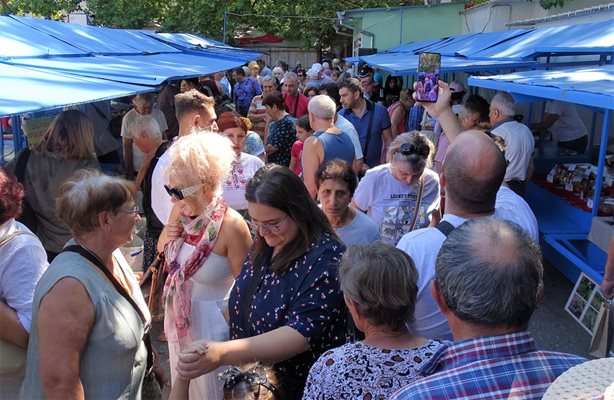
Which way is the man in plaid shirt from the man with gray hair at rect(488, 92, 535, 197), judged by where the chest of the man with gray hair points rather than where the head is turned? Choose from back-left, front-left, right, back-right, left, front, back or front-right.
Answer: back-left

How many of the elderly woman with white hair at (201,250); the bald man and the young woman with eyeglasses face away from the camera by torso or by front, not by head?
1

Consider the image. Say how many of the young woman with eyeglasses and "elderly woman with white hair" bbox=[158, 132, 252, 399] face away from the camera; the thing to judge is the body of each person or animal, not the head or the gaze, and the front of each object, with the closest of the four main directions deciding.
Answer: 0

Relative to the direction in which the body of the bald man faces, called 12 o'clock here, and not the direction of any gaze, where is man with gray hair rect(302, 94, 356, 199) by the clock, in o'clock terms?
The man with gray hair is roughly at 11 o'clock from the bald man.

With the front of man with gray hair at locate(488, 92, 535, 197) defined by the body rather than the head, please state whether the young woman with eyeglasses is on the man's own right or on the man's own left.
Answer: on the man's own left

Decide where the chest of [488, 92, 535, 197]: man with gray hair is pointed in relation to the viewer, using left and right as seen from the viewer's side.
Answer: facing away from the viewer and to the left of the viewer

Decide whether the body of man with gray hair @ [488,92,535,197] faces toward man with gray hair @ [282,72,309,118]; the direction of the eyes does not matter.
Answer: yes

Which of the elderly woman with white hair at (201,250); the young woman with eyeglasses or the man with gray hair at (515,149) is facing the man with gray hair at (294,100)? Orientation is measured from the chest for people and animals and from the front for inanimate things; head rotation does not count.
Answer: the man with gray hair at (515,149)

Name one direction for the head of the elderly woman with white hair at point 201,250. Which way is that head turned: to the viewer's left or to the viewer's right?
to the viewer's left

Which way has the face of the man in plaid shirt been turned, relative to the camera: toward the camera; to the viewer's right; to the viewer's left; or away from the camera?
away from the camera

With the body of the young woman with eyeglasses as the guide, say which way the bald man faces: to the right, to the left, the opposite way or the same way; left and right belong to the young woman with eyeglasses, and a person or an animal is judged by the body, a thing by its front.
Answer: the opposite way

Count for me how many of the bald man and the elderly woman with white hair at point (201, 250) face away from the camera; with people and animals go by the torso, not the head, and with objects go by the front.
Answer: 1

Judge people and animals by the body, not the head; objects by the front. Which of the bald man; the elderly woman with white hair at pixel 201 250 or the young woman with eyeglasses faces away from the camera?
the bald man

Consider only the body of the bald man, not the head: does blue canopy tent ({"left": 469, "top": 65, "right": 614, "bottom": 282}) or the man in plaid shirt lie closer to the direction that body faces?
the blue canopy tent

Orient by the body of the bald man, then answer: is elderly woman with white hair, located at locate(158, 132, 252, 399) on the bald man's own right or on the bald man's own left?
on the bald man's own left

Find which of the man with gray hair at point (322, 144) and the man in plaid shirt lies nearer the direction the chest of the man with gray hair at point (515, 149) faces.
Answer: the man with gray hair

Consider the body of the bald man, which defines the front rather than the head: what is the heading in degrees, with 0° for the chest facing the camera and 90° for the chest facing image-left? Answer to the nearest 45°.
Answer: approximately 180°

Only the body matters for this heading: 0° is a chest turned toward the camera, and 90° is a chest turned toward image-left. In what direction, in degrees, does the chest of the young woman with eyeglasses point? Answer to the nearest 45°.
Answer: approximately 45°

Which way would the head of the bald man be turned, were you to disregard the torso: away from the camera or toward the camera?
away from the camera

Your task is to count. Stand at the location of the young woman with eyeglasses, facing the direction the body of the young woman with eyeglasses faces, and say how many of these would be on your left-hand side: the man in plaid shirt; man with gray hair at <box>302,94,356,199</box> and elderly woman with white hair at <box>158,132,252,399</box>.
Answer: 1
